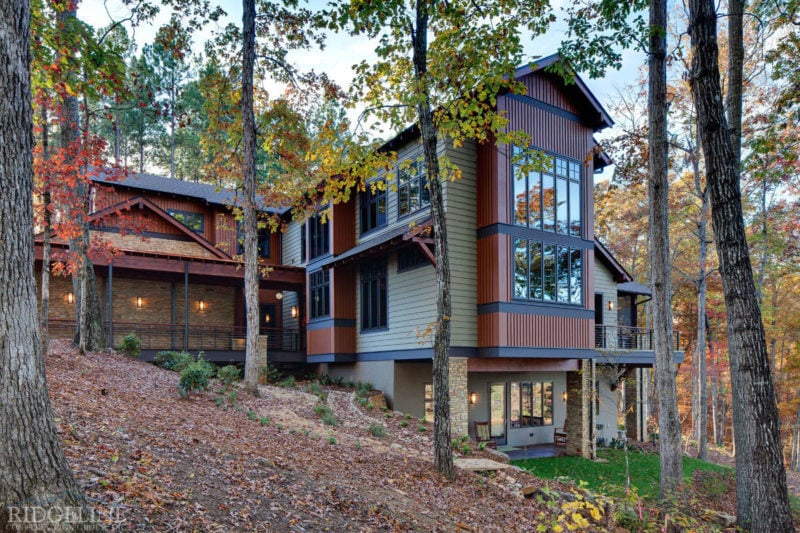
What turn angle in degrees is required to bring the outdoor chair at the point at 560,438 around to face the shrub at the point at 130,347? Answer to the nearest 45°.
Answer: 0° — it already faces it

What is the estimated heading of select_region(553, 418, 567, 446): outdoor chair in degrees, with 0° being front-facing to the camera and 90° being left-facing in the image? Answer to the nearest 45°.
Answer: approximately 90°

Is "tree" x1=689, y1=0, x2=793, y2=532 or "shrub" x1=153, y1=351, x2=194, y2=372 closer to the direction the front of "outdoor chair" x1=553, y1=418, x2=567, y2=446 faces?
the shrub
